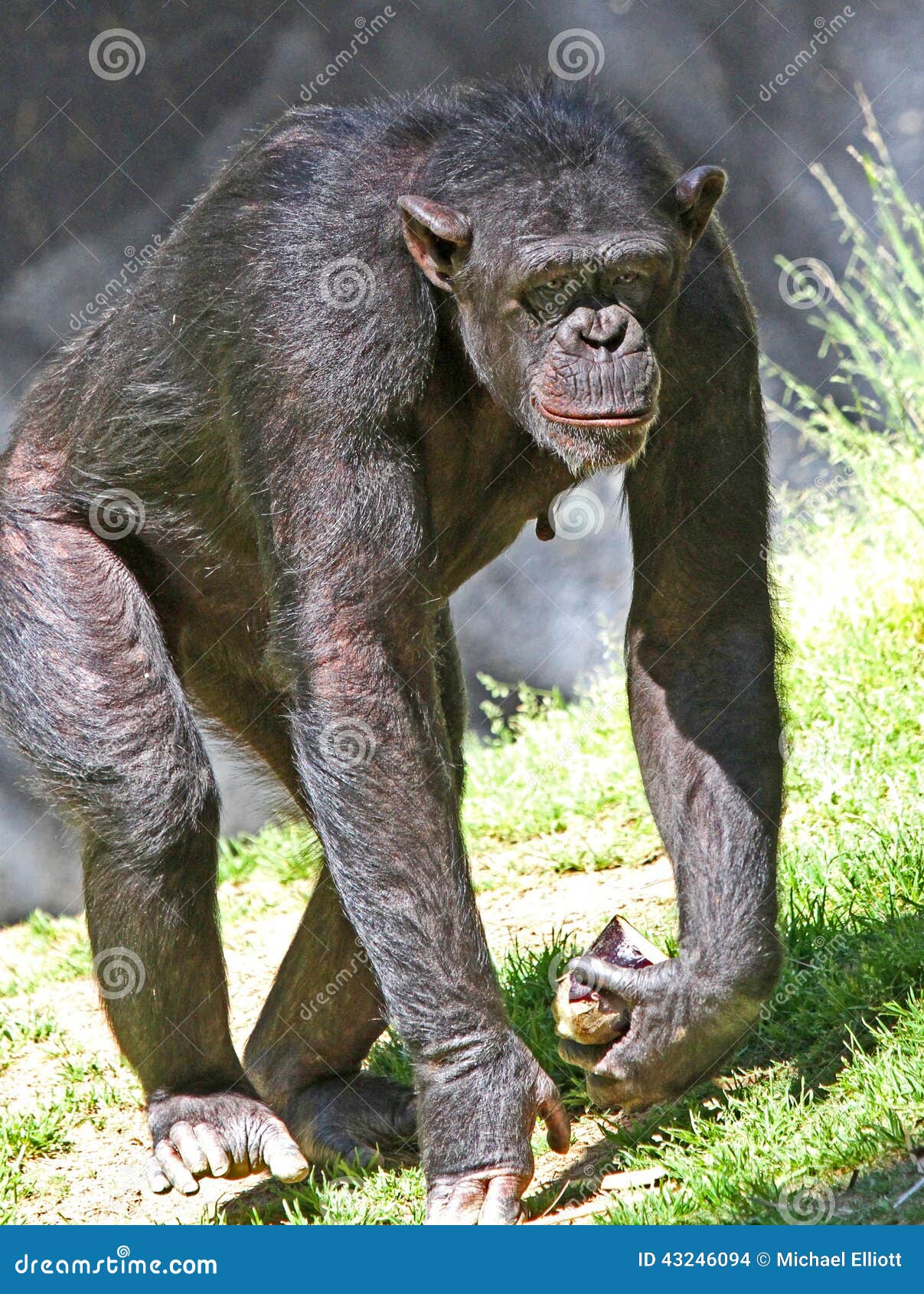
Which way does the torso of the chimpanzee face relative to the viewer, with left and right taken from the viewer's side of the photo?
facing the viewer and to the right of the viewer
